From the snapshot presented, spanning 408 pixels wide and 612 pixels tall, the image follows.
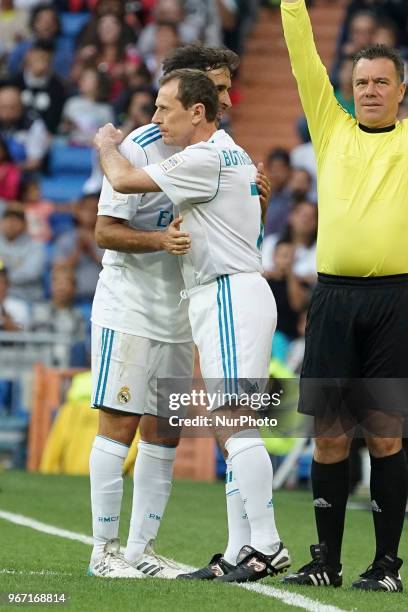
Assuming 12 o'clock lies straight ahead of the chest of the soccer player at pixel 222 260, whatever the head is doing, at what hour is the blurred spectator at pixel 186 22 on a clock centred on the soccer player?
The blurred spectator is roughly at 3 o'clock from the soccer player.

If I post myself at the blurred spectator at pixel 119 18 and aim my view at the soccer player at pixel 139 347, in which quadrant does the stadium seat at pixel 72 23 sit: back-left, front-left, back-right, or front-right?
back-right

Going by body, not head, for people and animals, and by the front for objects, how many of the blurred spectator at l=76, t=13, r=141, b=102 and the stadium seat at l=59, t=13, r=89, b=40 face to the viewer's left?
0

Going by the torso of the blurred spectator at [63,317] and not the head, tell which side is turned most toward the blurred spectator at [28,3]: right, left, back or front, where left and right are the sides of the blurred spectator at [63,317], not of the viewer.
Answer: back

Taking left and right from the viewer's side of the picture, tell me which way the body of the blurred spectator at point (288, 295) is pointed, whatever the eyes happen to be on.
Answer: facing the viewer

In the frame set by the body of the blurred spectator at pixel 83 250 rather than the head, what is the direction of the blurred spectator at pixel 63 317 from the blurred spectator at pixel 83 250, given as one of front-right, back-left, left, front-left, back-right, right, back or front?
front

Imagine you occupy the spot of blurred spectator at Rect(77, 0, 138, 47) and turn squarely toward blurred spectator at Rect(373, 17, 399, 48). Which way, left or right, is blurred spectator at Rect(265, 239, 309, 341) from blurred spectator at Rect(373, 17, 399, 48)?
right

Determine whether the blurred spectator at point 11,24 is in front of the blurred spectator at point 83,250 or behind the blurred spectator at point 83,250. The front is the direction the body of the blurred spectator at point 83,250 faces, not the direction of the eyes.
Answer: behind

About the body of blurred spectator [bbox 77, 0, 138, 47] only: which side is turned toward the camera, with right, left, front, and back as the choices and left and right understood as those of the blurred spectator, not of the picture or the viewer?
front

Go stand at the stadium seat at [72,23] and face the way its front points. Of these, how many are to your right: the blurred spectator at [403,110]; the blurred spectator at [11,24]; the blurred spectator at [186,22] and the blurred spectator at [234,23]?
1
